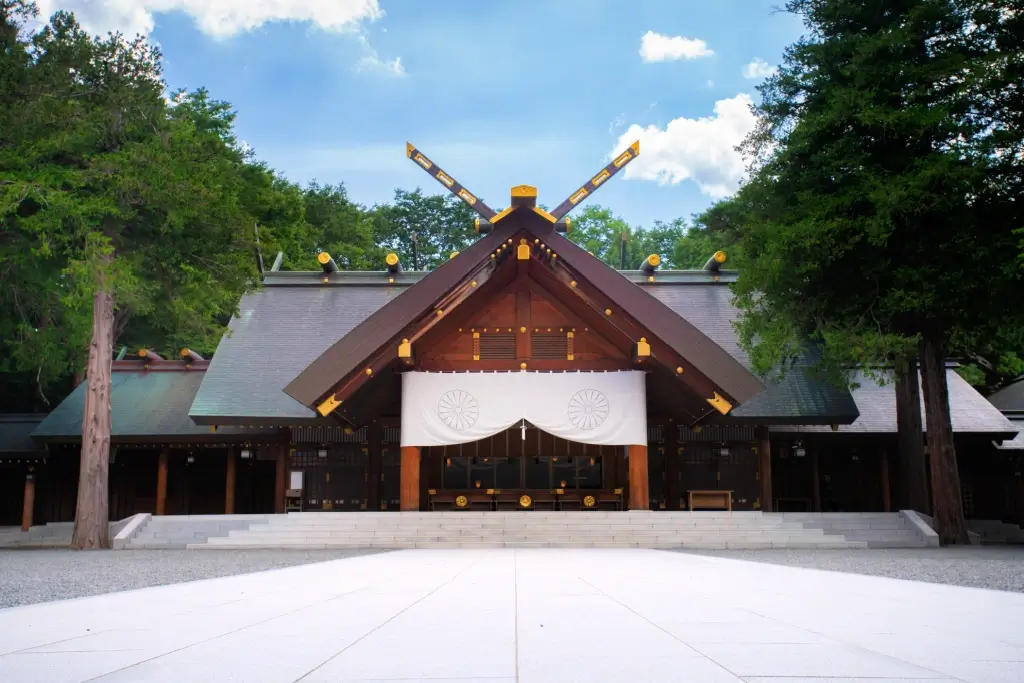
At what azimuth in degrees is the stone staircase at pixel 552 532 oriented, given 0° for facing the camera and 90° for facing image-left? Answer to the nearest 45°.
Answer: approximately 0°

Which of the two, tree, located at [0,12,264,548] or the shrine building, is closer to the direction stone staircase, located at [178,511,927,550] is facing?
the tree

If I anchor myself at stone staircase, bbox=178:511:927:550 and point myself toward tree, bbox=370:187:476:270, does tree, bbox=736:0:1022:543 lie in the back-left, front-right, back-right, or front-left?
back-right

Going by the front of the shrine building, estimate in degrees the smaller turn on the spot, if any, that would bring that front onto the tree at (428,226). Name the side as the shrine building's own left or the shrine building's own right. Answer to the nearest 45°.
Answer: approximately 180°

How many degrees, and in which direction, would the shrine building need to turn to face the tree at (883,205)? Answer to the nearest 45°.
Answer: approximately 45° to its left

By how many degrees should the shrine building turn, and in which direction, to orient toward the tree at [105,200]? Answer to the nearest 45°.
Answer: approximately 45° to its right

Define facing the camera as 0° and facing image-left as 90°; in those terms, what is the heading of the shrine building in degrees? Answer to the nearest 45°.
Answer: approximately 0°

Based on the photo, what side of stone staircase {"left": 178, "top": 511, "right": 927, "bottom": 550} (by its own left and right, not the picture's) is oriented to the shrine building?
back

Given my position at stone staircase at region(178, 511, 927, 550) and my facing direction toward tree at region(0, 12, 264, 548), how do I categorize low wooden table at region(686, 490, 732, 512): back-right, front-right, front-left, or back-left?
back-right

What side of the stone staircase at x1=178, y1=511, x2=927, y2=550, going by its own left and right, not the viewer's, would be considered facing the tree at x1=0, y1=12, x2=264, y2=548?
right

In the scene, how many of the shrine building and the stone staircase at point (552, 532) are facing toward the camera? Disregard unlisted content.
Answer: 2
